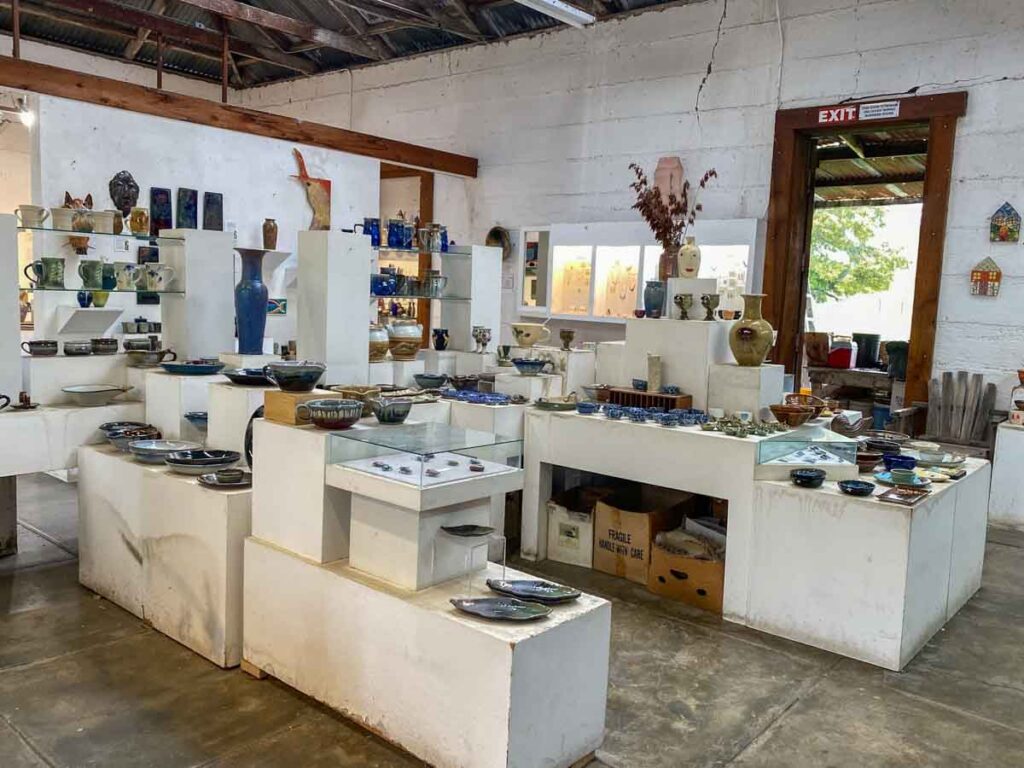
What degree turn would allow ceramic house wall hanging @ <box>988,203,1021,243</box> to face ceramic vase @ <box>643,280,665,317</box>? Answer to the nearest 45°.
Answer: approximately 45° to its right

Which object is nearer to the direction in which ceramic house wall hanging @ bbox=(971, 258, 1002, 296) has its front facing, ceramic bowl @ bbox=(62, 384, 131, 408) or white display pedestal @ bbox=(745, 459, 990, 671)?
the white display pedestal

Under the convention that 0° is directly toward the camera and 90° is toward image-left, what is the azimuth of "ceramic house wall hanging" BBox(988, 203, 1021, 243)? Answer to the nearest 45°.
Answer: approximately 0°

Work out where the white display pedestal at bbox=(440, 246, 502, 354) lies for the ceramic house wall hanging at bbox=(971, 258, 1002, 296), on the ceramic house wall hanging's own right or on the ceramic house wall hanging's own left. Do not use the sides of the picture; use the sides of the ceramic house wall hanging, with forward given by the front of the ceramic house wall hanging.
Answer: on the ceramic house wall hanging's own right

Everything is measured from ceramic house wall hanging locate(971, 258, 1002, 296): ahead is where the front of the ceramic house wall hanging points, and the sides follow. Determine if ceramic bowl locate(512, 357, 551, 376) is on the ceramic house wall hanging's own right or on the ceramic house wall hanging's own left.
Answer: on the ceramic house wall hanging's own right

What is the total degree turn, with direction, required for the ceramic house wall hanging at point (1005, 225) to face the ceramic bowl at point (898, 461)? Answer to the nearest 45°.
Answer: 0° — it already faces it

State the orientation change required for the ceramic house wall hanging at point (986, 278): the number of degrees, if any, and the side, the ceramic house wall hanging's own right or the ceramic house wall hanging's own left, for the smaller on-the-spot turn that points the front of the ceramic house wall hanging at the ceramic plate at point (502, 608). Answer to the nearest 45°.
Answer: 0° — it already faces it

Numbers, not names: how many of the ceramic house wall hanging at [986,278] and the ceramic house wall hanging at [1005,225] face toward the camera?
2
